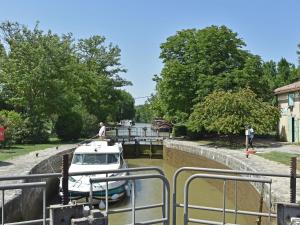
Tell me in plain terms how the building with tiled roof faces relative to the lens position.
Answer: facing the viewer and to the left of the viewer

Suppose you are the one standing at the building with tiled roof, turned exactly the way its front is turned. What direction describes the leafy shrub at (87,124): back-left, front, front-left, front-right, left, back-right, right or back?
front-right

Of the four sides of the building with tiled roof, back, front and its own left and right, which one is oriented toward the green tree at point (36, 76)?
front

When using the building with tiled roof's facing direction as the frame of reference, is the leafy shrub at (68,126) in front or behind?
in front

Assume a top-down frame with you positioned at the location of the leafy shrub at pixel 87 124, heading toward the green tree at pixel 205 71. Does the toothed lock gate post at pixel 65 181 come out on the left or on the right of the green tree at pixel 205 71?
right

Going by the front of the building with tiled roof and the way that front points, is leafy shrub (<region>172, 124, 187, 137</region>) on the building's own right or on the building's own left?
on the building's own right
